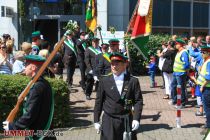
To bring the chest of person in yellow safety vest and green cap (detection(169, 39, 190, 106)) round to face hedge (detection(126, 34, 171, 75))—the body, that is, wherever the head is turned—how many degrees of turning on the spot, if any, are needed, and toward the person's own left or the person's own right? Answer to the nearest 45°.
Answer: approximately 135° to the person's own right

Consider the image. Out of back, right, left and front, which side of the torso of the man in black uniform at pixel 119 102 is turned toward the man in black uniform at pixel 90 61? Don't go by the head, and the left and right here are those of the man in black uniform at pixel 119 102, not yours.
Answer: back

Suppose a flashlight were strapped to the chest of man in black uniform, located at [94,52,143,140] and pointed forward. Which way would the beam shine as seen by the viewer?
toward the camera

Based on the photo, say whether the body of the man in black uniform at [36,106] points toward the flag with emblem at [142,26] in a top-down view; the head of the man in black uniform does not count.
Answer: no

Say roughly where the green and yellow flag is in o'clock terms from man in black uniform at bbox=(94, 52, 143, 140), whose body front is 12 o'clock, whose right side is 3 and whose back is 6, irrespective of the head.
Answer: The green and yellow flag is roughly at 6 o'clock from the man in black uniform.

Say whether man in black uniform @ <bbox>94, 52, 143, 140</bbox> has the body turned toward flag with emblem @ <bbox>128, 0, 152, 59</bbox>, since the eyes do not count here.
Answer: no

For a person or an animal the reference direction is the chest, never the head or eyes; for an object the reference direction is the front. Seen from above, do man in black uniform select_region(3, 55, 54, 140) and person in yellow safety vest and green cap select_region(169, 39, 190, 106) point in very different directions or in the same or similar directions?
same or similar directions

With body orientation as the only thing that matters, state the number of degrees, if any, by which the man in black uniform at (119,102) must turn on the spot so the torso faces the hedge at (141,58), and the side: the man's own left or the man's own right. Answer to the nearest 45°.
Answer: approximately 180°

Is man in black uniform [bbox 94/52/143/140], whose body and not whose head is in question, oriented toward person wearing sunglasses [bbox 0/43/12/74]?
no
